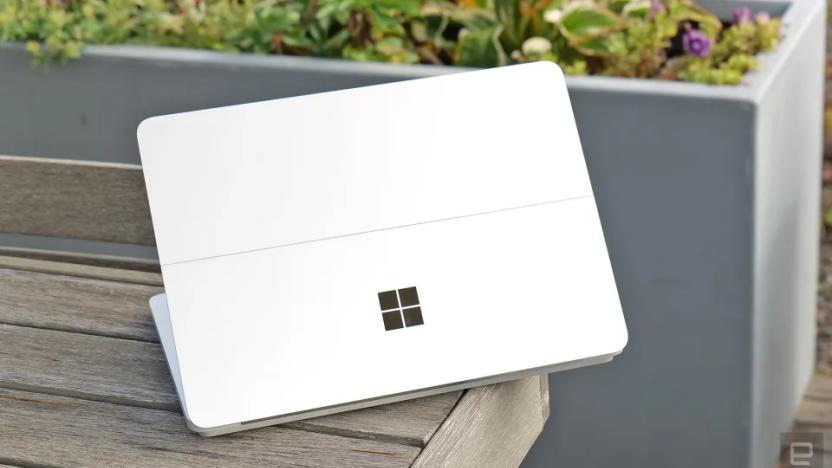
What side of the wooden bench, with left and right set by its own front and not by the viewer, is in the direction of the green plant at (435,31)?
back

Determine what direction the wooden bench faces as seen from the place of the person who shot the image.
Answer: facing the viewer and to the left of the viewer

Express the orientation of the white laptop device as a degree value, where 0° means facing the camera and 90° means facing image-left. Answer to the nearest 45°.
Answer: approximately 180°

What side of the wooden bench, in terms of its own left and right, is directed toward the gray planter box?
back

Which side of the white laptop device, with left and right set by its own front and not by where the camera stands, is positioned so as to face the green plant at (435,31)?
front
